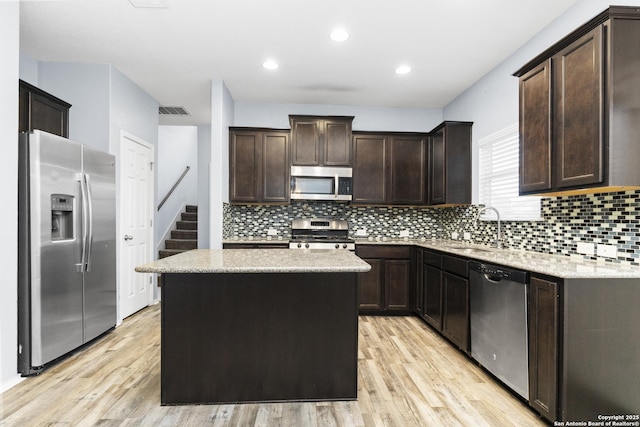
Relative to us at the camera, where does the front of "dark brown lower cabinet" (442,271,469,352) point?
facing the viewer and to the left of the viewer

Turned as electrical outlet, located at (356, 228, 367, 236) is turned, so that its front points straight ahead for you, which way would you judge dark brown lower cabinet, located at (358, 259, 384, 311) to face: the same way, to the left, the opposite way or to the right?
the same way

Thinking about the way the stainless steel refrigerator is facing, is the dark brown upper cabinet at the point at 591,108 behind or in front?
in front

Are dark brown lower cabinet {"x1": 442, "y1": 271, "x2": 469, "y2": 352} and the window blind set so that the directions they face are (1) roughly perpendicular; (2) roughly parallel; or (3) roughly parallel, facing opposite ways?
roughly parallel

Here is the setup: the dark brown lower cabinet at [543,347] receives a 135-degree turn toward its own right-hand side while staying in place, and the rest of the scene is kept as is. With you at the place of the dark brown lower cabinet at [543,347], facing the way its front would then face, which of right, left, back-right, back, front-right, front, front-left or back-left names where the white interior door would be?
left

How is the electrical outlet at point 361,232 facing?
toward the camera

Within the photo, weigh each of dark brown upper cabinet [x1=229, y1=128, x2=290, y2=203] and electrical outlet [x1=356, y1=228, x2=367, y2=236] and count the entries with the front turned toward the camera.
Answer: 2

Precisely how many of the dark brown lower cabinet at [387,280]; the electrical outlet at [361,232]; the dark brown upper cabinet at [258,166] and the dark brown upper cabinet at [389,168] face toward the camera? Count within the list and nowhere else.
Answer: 4

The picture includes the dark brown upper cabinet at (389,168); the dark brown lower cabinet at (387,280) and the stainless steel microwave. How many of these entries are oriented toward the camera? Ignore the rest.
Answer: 3

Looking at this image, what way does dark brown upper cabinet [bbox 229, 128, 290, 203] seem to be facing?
toward the camera

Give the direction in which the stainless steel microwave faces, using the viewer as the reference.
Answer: facing the viewer

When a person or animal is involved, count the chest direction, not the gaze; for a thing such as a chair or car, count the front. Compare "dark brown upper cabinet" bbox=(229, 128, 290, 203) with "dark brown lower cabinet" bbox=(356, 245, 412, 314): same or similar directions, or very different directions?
same or similar directions

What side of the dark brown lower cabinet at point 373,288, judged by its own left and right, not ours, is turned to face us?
front

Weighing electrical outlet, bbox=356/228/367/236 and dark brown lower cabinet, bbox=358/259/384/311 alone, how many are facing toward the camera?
2

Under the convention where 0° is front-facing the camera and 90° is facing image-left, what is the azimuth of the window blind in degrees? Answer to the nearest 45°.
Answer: approximately 45°
